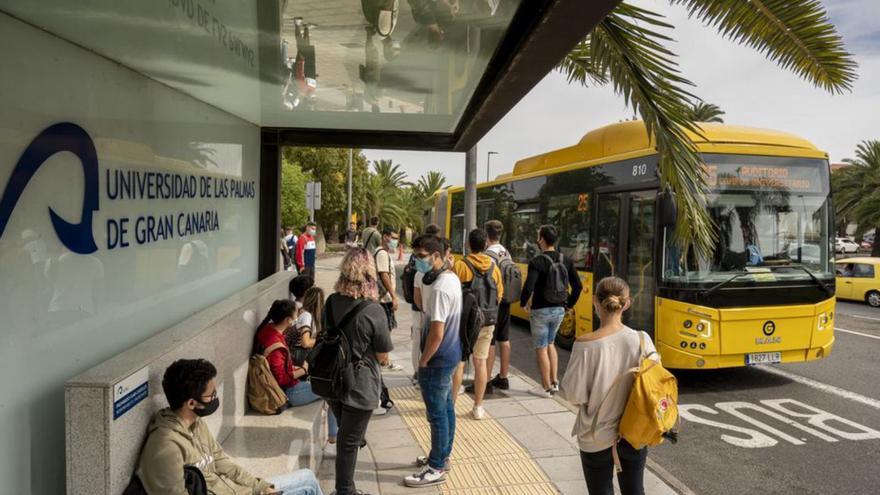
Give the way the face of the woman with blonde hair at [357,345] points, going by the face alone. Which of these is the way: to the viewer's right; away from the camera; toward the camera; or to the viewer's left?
away from the camera

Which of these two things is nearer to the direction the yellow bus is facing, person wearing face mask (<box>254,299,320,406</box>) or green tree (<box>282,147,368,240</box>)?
the person wearing face mask

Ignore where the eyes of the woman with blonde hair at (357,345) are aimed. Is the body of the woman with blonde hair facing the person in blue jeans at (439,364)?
yes

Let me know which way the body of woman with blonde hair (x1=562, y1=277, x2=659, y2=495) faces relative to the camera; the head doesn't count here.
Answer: away from the camera

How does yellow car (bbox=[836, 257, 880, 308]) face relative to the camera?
to the viewer's left

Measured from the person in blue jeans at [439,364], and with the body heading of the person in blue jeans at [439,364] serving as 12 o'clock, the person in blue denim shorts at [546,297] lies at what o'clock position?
the person in blue denim shorts at [546,297] is roughly at 4 o'clock from the person in blue jeans at [439,364].

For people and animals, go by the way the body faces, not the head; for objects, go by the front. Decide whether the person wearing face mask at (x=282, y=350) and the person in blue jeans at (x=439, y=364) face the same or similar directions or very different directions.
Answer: very different directions

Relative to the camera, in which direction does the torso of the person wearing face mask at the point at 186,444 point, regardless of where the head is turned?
to the viewer's right

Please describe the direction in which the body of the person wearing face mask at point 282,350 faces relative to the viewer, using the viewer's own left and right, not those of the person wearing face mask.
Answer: facing to the right of the viewer

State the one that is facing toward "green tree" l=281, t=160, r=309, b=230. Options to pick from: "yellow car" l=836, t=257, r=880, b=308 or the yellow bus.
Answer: the yellow car

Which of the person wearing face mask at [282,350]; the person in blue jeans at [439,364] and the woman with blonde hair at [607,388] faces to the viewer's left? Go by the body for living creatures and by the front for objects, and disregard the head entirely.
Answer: the person in blue jeans

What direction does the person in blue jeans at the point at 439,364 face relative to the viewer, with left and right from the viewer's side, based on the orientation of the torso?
facing to the left of the viewer

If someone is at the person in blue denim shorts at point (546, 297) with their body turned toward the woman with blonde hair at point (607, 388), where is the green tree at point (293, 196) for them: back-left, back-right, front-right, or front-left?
back-right
